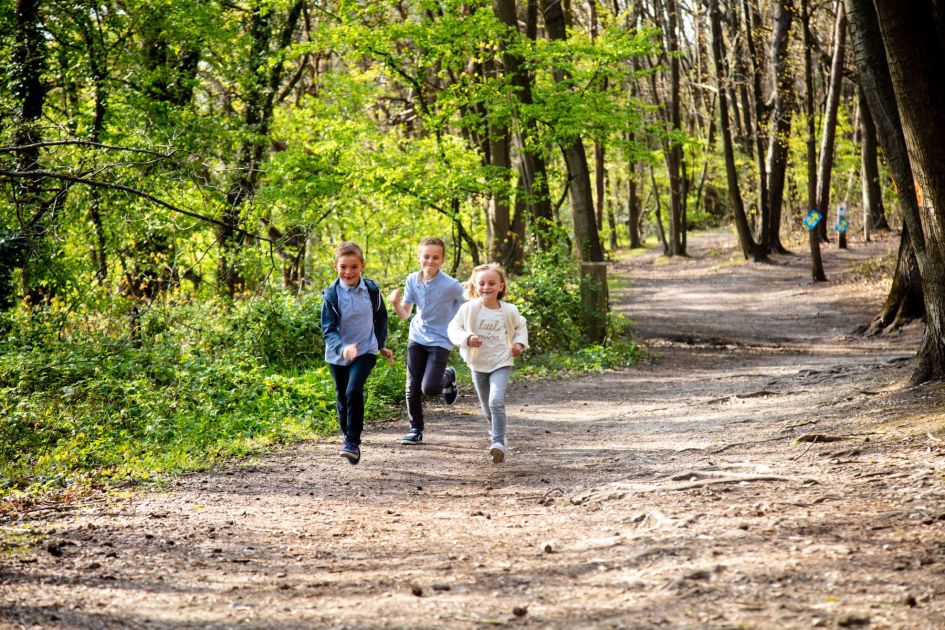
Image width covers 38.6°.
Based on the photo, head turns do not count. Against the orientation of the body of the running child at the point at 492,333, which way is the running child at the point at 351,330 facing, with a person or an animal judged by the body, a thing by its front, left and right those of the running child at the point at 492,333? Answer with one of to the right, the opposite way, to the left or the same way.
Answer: the same way

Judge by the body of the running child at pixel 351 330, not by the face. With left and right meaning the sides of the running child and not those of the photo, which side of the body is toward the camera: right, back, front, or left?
front

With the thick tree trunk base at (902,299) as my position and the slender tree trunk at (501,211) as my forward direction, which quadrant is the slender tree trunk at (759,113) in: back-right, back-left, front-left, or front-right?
front-right

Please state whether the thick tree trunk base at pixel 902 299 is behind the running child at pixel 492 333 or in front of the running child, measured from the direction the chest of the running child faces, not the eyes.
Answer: behind

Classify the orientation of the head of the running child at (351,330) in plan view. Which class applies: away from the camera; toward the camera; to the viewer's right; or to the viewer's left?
toward the camera

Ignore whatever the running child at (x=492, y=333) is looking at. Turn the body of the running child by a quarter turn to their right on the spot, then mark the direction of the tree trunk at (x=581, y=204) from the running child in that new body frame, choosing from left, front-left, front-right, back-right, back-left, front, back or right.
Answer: right

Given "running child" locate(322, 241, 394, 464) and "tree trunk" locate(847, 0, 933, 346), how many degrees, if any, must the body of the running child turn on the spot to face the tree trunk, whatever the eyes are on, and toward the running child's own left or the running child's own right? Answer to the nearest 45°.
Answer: approximately 90° to the running child's own left

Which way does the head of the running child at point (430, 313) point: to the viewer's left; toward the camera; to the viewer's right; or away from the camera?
toward the camera

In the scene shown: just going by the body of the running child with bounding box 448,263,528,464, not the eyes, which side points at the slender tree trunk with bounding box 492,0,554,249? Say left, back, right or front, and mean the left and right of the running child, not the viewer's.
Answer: back

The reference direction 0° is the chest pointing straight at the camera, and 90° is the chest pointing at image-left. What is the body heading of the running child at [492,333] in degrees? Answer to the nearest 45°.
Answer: approximately 0°

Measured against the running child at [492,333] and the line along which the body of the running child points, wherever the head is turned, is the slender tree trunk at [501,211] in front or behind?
behind

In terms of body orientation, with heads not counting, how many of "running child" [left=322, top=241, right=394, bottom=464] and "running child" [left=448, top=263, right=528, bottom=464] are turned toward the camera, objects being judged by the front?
2

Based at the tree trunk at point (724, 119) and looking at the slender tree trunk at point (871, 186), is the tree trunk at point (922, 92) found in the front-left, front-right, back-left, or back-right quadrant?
back-right

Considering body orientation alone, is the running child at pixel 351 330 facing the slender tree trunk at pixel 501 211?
no

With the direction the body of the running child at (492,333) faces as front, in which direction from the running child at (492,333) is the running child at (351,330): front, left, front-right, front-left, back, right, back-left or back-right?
right

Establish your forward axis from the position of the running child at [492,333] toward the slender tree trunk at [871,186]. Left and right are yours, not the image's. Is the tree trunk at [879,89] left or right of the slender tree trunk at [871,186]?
right
